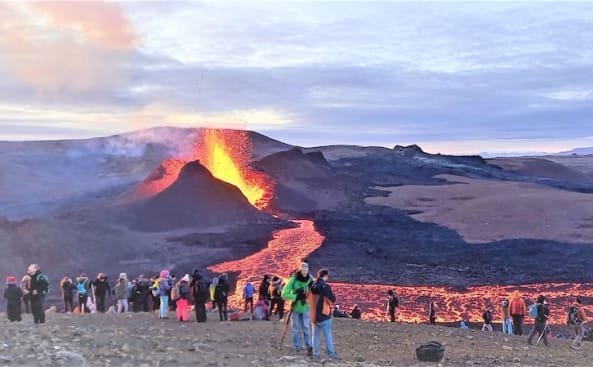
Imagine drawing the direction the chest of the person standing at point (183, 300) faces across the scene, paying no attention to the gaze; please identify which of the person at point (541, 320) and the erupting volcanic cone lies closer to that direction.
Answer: the erupting volcanic cone

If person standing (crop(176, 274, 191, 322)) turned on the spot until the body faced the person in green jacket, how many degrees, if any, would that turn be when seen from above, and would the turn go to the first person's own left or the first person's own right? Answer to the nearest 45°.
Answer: approximately 180°

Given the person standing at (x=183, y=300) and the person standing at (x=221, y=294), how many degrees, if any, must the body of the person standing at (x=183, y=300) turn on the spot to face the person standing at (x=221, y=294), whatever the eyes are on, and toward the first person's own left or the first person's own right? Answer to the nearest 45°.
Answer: approximately 45° to the first person's own right

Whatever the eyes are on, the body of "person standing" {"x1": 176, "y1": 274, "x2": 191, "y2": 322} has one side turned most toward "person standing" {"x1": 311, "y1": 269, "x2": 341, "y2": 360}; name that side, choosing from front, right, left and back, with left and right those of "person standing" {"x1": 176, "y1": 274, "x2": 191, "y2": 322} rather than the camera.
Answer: back

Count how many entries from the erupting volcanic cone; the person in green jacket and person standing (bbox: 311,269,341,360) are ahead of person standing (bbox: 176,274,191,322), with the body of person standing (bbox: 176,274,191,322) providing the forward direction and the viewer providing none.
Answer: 1

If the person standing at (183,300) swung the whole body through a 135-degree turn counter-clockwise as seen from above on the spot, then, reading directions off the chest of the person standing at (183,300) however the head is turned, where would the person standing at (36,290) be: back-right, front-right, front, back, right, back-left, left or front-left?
front

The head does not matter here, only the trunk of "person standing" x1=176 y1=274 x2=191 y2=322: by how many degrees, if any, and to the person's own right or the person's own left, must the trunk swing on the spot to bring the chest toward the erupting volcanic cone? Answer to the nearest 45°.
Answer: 0° — they already face it

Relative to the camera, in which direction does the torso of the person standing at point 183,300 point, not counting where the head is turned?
away from the camera

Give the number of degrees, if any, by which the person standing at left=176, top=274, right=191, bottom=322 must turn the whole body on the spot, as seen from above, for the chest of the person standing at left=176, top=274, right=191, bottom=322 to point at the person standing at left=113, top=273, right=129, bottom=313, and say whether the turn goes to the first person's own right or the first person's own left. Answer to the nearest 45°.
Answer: approximately 45° to the first person's own left
